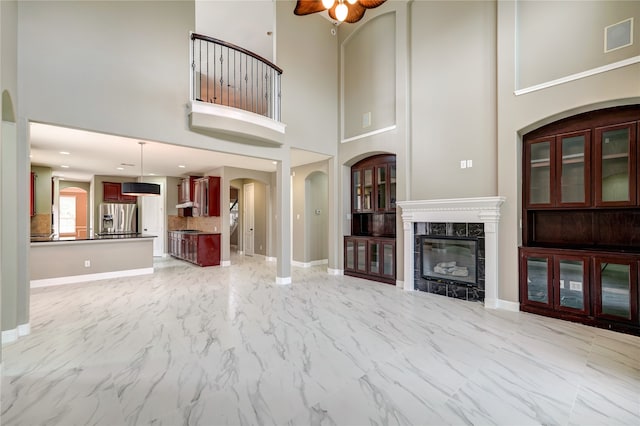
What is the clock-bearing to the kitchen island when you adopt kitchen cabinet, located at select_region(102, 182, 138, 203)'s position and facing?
The kitchen island is roughly at 12 o'clock from the kitchen cabinet.

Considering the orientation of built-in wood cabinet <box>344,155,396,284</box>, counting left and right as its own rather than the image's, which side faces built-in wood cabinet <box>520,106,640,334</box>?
left

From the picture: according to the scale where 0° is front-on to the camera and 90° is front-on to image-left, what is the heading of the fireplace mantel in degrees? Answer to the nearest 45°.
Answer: approximately 45°

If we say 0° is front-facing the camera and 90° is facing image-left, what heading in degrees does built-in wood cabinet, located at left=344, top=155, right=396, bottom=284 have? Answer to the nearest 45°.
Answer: approximately 45°

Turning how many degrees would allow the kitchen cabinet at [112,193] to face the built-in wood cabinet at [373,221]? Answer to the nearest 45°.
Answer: approximately 45° to its left

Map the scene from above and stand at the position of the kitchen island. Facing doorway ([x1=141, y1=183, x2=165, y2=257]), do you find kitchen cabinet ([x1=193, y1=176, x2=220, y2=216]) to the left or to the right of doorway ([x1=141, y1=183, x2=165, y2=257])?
right

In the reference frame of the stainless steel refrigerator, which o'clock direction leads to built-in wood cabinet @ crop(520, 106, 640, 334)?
The built-in wood cabinet is roughly at 11 o'clock from the stainless steel refrigerator.
